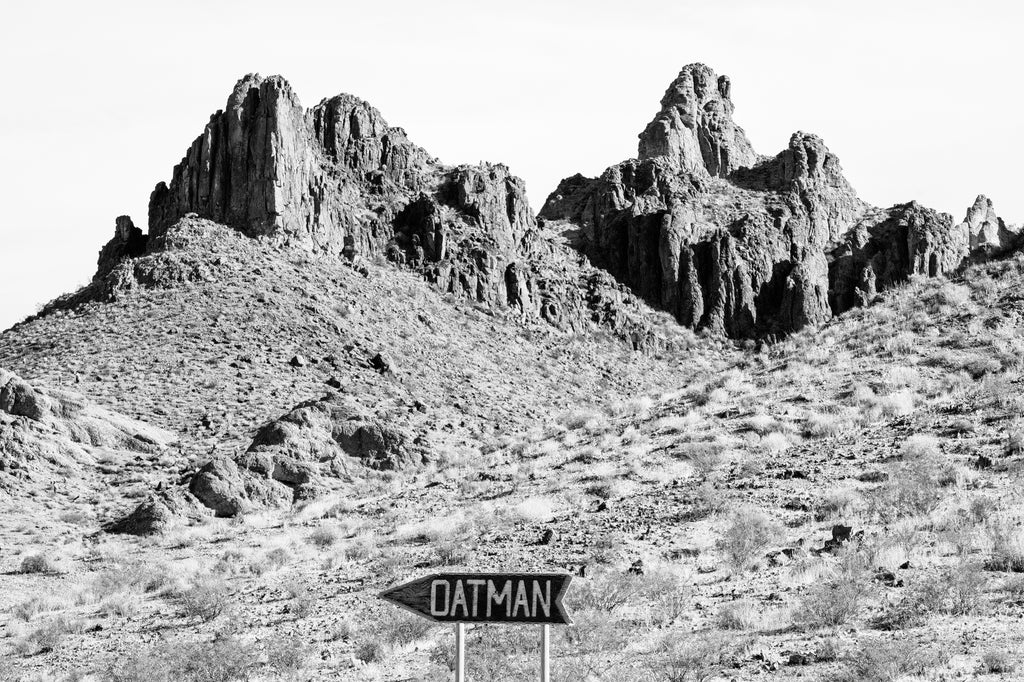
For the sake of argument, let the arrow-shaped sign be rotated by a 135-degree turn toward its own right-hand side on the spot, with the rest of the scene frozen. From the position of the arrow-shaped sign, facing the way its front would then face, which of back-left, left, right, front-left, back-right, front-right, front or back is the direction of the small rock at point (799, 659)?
right

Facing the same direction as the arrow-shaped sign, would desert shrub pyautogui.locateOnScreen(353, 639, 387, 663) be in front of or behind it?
behind

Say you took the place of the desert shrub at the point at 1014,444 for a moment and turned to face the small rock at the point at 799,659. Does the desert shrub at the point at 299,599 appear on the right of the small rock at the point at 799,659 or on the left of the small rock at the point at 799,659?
right

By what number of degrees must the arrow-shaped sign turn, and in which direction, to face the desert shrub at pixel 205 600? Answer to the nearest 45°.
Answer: approximately 135° to its right

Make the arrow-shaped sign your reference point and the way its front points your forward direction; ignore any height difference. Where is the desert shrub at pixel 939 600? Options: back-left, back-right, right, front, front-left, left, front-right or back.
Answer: back-left

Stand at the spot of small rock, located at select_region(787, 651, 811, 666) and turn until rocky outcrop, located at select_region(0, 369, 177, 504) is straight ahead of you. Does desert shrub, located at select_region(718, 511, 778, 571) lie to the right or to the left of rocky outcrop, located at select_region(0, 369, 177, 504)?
right

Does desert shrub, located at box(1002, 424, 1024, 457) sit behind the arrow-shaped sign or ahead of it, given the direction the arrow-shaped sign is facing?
behind

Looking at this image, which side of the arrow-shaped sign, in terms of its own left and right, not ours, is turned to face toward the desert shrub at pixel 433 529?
back
